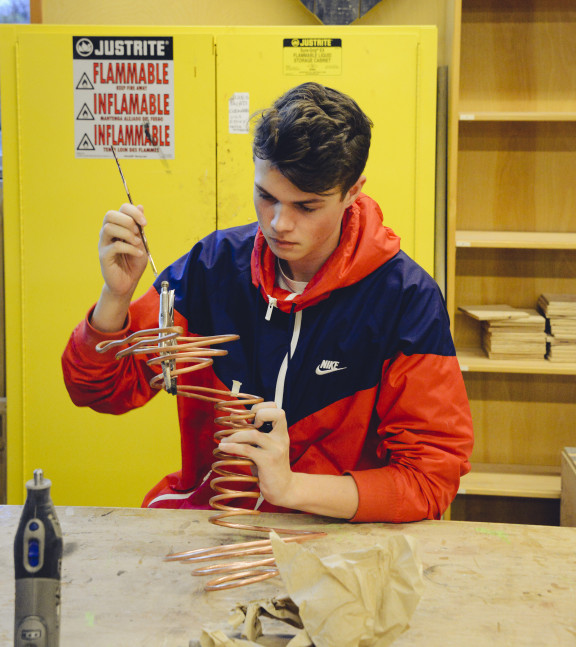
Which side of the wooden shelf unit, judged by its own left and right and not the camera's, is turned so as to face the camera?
front

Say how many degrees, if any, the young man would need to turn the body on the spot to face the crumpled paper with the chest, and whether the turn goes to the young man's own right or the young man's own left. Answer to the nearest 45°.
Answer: approximately 45° to the young man's own left

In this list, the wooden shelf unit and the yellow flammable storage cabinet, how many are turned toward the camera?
2

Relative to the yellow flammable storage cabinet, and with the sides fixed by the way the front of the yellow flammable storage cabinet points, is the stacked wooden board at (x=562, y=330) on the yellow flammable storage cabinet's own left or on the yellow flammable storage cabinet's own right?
on the yellow flammable storage cabinet's own left

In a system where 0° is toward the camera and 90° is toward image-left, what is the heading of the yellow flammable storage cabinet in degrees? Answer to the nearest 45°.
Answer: approximately 0°

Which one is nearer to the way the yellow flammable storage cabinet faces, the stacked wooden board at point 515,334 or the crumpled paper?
the crumpled paper

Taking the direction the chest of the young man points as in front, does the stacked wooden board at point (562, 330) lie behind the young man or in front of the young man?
behind

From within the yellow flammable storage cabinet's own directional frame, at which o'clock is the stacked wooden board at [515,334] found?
The stacked wooden board is roughly at 9 o'clock from the yellow flammable storage cabinet.

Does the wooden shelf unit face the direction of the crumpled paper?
yes

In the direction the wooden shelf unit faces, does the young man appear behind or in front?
in front

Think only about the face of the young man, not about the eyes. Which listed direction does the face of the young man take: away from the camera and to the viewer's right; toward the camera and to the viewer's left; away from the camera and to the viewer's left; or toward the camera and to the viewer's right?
toward the camera and to the viewer's left

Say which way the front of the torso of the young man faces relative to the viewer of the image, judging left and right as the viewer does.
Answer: facing the viewer and to the left of the viewer

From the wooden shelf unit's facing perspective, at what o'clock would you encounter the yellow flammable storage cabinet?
The yellow flammable storage cabinet is roughly at 2 o'clock from the wooden shelf unit.

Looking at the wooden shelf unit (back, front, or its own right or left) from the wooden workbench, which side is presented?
front
